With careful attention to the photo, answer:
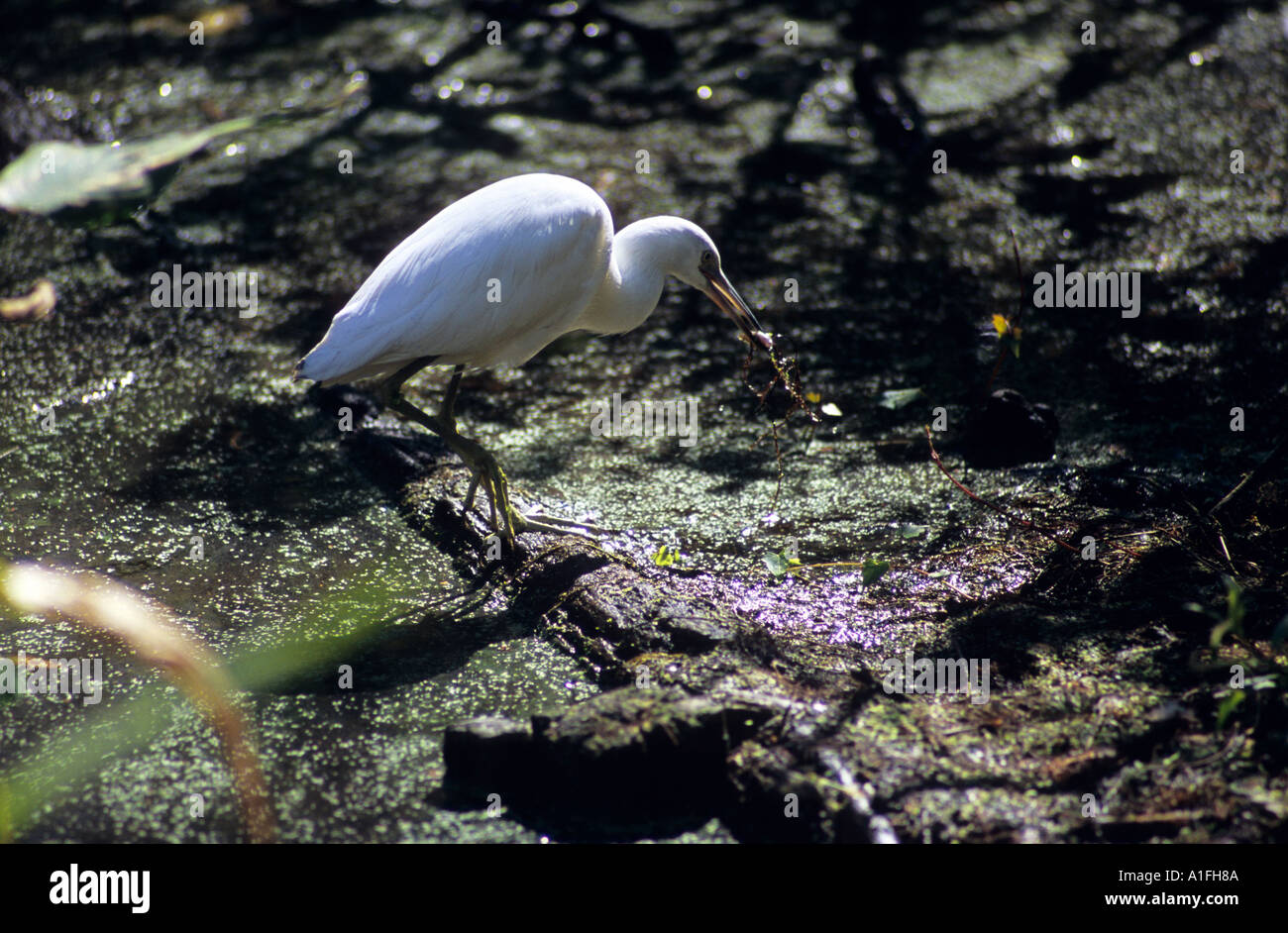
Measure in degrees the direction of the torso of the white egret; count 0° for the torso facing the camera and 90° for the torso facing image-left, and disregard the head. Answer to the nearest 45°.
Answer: approximately 270°

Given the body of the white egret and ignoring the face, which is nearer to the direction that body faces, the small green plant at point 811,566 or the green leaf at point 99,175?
the small green plant

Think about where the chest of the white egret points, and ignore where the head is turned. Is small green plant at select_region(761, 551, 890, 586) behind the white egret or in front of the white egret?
in front
